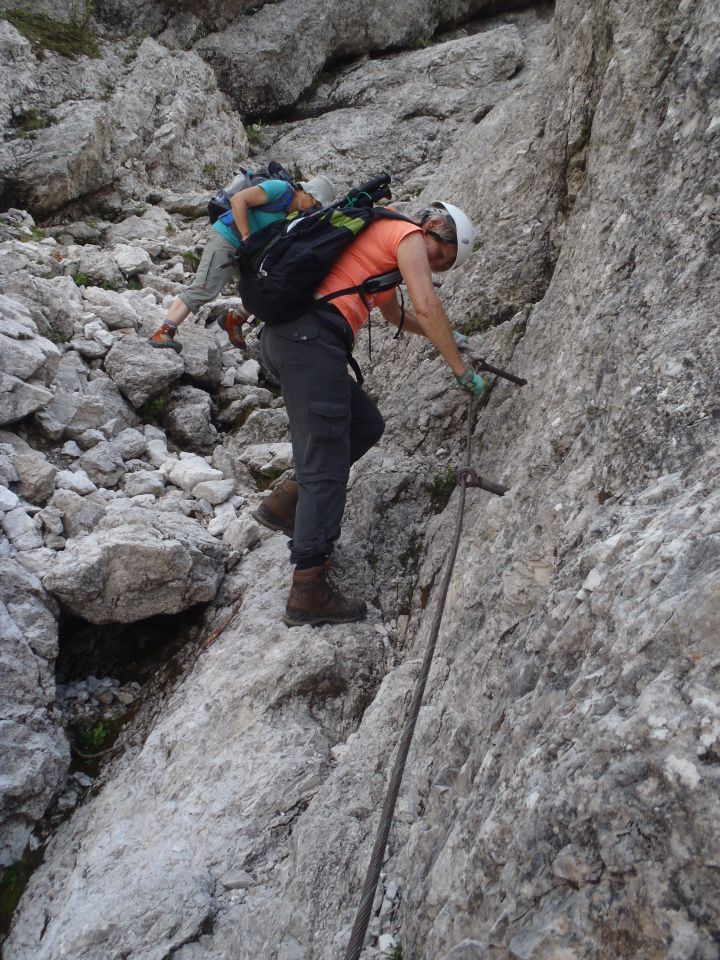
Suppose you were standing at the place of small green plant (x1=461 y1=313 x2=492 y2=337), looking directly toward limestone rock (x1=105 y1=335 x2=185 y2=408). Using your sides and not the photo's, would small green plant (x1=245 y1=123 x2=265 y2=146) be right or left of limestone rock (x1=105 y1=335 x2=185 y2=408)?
right

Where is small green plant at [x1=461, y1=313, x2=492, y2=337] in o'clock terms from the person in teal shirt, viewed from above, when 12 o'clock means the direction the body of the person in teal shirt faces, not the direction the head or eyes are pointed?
The small green plant is roughly at 1 o'clock from the person in teal shirt.

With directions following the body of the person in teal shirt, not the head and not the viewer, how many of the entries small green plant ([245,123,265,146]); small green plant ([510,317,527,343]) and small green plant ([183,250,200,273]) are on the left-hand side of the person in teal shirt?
2

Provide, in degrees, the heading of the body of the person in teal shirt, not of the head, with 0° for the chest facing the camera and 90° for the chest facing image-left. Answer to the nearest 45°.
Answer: approximately 270°

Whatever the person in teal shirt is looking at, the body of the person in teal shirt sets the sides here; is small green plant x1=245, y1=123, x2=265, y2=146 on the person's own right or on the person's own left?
on the person's own left

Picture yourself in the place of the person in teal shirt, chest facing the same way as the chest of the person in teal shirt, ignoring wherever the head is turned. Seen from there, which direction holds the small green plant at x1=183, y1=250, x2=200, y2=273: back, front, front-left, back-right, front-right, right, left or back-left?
left

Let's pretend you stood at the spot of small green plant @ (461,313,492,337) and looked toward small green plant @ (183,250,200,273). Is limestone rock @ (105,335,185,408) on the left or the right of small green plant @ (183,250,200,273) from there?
left
